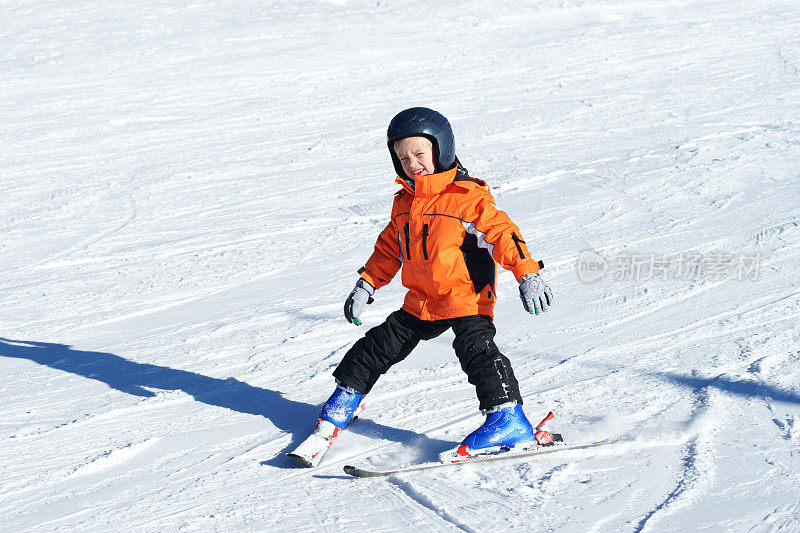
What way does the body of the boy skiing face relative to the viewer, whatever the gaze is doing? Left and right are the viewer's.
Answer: facing the viewer and to the left of the viewer

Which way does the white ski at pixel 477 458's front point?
to the viewer's left
